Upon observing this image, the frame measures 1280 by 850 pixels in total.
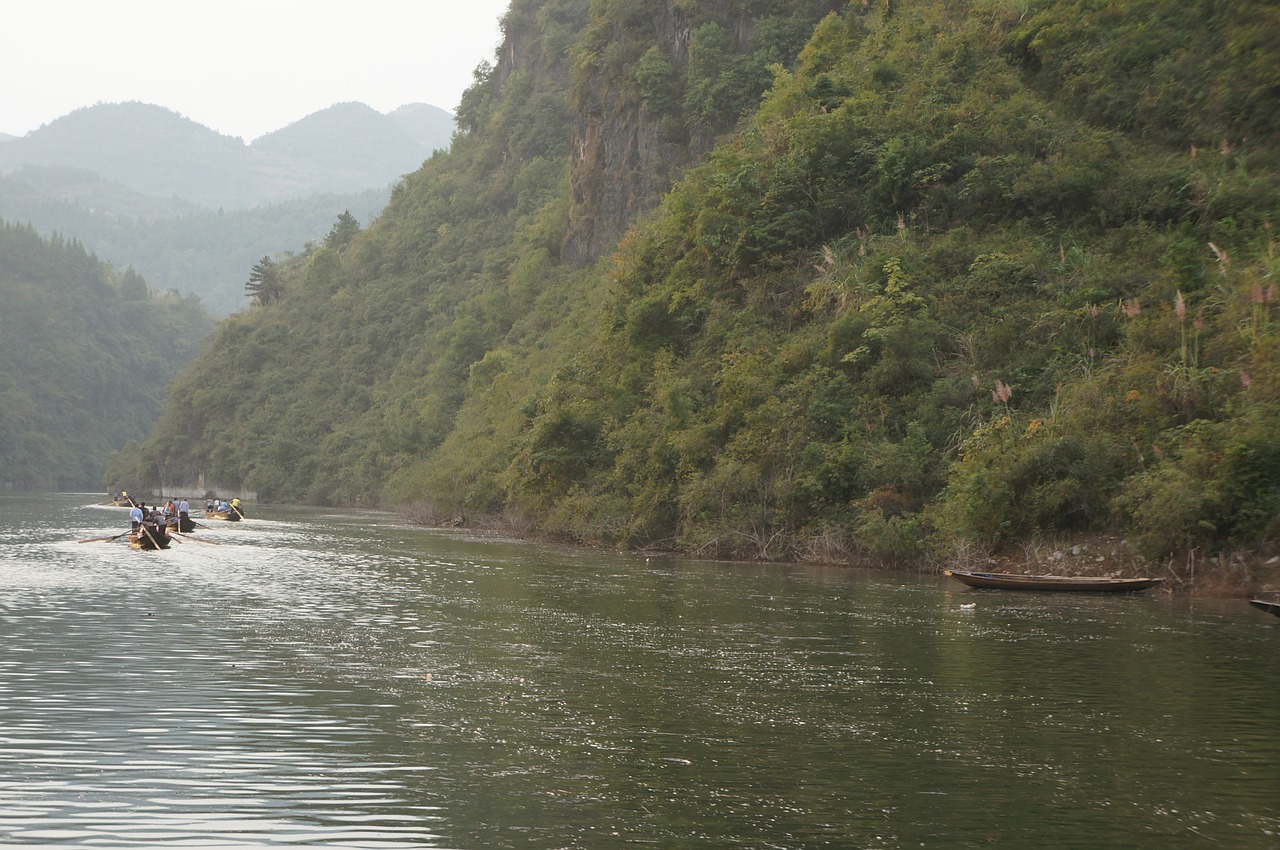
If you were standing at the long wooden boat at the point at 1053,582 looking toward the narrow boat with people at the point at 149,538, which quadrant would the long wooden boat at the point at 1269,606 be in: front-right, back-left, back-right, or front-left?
back-left
